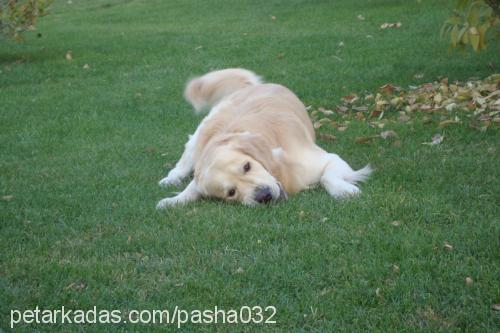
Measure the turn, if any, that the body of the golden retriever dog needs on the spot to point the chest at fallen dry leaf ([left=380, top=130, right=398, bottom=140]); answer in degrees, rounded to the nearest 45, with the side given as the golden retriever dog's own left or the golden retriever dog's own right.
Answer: approximately 135° to the golden retriever dog's own left

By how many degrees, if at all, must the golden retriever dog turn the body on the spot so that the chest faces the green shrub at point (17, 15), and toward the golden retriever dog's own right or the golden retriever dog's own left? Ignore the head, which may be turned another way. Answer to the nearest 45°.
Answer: approximately 135° to the golden retriever dog's own right

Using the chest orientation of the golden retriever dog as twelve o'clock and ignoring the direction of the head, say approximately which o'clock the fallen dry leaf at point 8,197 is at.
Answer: The fallen dry leaf is roughly at 3 o'clock from the golden retriever dog.

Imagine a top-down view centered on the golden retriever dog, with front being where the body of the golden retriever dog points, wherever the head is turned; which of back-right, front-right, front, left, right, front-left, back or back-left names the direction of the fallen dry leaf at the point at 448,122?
back-left

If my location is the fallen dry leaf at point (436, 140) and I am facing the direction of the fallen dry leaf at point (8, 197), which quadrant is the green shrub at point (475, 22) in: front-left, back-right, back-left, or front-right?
back-right

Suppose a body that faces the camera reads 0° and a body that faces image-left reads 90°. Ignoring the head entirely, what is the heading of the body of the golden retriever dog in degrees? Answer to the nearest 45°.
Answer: approximately 0°

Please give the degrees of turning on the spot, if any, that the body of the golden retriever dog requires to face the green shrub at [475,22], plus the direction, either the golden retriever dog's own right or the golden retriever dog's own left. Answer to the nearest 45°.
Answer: approximately 135° to the golden retriever dog's own left

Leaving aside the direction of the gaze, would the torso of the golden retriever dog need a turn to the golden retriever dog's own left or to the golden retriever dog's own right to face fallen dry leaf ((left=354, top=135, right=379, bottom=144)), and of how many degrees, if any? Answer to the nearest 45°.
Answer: approximately 135° to the golden retriever dog's own left
